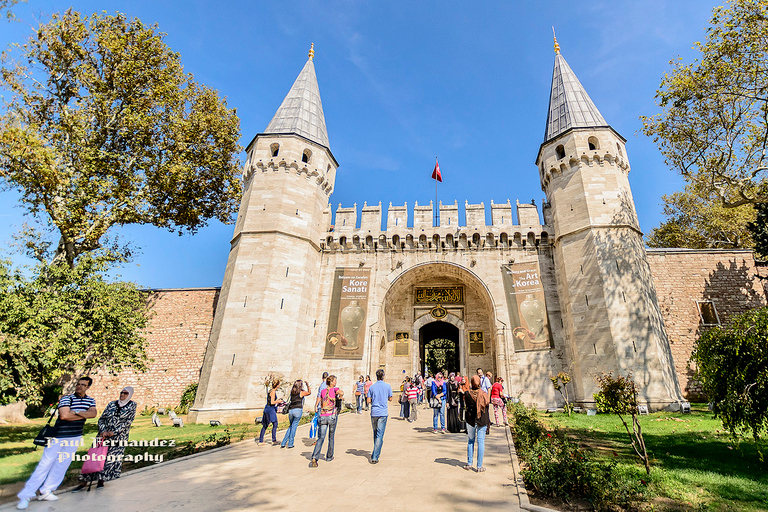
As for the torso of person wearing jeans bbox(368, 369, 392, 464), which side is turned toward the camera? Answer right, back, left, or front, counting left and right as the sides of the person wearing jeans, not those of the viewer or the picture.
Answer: back

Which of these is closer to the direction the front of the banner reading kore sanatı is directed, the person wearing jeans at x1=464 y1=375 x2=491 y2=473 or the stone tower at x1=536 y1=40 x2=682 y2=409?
the person wearing jeans

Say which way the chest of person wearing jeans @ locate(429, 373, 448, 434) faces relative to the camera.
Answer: toward the camera

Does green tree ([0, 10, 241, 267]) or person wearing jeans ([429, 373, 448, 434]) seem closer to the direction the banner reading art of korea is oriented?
the person wearing jeans

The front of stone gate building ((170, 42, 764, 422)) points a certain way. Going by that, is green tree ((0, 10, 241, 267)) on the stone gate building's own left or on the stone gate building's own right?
on the stone gate building's own right

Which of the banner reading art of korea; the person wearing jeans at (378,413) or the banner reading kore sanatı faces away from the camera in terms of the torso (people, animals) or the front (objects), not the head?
the person wearing jeans

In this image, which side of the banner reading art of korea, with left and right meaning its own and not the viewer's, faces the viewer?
front

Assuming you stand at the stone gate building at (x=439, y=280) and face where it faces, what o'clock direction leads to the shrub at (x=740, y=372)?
The shrub is roughly at 11 o'clock from the stone gate building.

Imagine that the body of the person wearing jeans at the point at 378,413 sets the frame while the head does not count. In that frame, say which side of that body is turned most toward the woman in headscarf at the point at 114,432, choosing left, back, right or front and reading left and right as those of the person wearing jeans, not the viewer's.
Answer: left

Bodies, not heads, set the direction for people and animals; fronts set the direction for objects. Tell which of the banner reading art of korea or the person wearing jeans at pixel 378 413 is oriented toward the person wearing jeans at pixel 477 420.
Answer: the banner reading art of korea

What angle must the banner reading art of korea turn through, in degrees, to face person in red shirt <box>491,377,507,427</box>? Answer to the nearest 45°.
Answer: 0° — it already faces them

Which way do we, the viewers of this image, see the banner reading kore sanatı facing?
facing the viewer
